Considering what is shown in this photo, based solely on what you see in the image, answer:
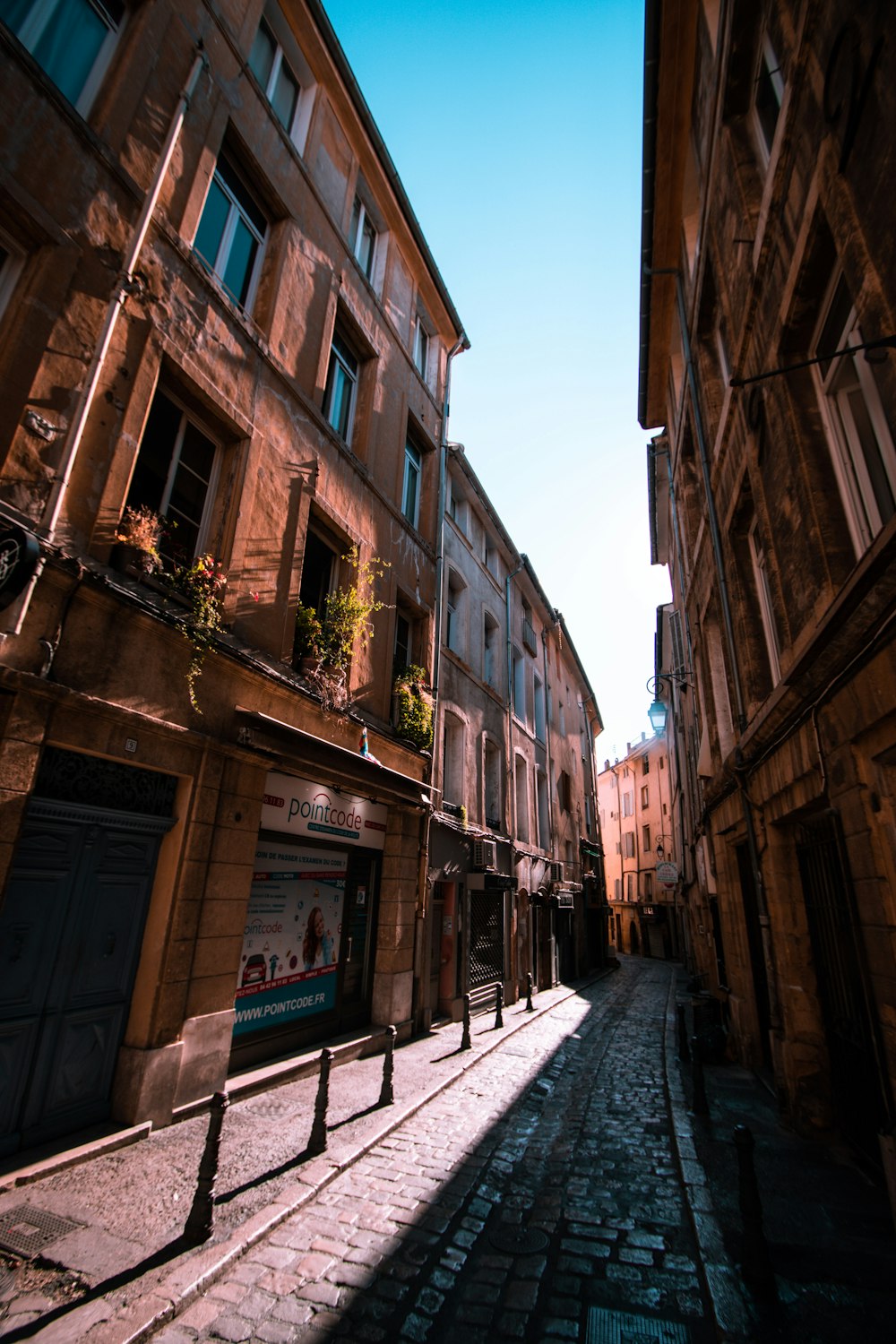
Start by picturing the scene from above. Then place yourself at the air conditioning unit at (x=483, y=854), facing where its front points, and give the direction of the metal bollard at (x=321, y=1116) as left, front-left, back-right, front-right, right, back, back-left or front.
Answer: front-right

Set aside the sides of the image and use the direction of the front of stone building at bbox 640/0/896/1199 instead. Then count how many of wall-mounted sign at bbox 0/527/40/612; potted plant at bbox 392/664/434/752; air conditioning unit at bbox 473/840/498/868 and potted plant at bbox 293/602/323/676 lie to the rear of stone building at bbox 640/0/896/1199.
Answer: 0

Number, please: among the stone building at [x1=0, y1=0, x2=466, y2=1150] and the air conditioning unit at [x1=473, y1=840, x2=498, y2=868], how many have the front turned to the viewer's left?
0

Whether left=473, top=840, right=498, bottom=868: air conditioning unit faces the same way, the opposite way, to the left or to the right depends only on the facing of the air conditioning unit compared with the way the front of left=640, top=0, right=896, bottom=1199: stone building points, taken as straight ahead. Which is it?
the opposite way

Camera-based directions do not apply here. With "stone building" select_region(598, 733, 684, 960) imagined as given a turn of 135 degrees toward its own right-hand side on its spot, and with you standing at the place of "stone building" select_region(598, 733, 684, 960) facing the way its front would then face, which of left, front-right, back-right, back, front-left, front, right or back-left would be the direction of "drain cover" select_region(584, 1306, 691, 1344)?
back

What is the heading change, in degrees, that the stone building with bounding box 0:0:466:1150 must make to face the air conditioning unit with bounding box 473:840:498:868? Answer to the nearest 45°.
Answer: approximately 90° to its left

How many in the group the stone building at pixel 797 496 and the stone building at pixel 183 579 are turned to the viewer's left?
1

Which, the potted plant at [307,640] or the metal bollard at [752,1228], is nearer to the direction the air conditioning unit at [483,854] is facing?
the metal bollard

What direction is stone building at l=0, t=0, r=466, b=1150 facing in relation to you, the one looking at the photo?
facing the viewer and to the right of the viewer

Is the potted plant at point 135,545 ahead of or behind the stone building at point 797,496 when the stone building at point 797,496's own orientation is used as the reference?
ahead

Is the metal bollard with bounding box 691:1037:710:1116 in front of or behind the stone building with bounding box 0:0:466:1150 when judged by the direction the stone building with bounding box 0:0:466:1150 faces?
in front

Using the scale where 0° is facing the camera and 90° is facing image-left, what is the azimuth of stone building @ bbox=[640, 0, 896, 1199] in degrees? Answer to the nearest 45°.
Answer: approximately 90°

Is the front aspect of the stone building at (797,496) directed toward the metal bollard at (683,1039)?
no

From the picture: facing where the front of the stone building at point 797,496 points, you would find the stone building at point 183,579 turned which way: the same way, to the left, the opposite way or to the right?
the opposite way

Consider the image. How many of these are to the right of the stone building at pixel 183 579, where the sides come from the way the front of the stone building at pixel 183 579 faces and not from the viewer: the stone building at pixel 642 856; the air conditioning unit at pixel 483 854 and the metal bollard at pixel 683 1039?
0

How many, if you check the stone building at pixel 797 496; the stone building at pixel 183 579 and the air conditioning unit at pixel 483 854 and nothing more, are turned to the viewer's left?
1

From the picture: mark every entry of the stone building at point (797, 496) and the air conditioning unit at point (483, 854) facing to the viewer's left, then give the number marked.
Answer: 1

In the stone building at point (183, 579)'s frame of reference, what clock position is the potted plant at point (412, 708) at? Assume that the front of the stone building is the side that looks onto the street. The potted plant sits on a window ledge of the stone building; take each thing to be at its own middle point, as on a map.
The potted plant is roughly at 9 o'clock from the stone building.

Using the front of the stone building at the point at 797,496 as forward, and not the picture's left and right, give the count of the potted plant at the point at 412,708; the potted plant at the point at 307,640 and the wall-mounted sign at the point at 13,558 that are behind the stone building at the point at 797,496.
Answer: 0

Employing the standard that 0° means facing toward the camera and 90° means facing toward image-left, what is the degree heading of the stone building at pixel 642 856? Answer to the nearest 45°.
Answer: approximately 45°
